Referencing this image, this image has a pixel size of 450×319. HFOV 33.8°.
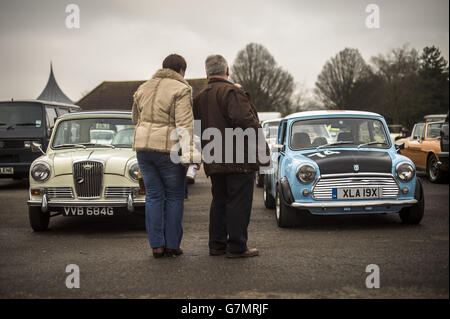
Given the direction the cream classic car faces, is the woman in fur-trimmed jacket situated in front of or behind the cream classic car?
in front

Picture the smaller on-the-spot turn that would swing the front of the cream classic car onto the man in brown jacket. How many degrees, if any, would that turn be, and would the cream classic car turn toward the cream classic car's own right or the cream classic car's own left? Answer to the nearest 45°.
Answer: approximately 45° to the cream classic car's own left

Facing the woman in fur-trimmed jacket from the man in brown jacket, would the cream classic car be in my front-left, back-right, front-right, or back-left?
front-right

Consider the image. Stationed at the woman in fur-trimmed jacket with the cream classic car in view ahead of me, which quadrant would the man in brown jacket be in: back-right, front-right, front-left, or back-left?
back-right

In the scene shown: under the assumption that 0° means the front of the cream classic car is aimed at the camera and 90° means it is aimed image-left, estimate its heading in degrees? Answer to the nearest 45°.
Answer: approximately 0°

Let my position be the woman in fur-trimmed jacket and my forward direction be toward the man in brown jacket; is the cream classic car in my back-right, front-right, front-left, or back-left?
back-left
